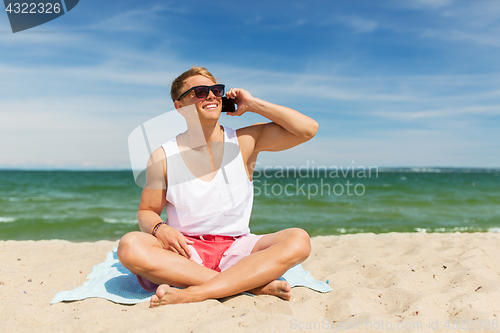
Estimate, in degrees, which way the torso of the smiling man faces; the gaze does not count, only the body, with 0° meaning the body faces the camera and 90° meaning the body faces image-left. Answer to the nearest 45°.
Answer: approximately 0°
